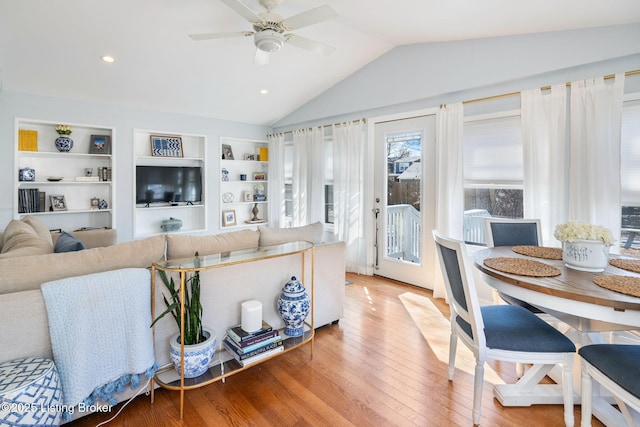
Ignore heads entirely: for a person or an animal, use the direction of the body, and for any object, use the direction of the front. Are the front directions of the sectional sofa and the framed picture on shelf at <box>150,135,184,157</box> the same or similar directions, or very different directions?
very different directions

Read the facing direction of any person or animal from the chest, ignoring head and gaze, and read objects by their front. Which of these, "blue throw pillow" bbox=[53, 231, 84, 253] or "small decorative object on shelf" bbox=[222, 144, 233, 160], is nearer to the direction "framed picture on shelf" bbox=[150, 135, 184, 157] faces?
the blue throw pillow

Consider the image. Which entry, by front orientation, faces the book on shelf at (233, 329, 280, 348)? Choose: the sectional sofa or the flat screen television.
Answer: the flat screen television

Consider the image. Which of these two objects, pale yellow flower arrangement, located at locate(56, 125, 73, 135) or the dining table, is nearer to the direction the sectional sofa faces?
the pale yellow flower arrangement

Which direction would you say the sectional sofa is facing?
away from the camera

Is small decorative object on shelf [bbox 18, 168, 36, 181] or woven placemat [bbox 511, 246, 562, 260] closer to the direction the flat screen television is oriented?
the woven placemat

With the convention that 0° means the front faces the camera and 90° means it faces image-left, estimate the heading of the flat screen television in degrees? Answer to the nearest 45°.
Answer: approximately 0°

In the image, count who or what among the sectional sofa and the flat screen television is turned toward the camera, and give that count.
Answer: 1

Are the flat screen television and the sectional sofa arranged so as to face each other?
yes

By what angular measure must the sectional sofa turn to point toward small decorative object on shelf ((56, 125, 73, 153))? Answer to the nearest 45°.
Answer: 0° — it already faces it

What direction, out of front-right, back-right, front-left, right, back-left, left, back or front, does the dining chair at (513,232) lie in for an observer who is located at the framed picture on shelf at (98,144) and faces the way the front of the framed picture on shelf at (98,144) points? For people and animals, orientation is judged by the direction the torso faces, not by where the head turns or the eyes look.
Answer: front-left

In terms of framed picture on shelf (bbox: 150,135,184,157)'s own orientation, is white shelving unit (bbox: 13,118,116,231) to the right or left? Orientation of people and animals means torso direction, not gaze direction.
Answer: on its right

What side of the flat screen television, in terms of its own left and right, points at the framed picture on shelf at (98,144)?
right
